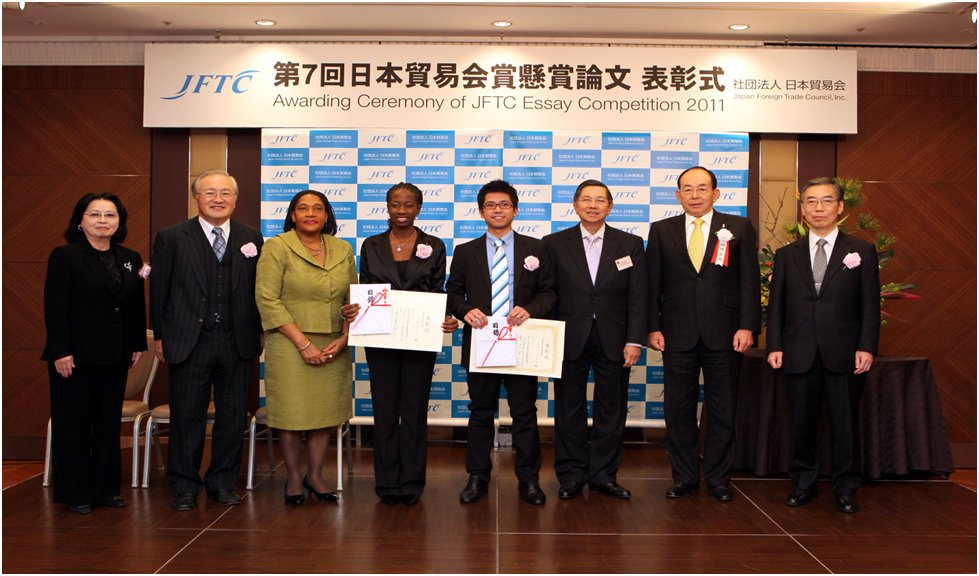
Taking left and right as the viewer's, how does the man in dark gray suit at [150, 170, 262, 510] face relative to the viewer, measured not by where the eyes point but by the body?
facing the viewer

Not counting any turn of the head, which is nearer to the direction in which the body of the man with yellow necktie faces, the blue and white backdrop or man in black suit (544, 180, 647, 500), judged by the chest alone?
the man in black suit

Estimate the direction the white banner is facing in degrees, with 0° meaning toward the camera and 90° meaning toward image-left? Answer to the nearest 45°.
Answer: approximately 0°

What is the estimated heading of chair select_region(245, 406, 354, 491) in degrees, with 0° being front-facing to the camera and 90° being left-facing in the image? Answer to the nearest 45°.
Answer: approximately 0°

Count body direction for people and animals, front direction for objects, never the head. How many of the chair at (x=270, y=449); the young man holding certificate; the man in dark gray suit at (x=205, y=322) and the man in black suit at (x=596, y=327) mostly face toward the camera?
4

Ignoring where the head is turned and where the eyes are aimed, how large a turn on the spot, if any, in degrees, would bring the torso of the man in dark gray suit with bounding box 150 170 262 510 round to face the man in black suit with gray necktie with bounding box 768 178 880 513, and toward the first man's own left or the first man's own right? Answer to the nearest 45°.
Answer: approximately 90° to the first man's own left

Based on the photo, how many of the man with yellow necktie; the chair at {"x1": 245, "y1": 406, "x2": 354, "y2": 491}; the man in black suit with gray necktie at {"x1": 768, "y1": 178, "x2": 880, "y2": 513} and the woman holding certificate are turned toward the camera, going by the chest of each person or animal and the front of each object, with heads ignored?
4

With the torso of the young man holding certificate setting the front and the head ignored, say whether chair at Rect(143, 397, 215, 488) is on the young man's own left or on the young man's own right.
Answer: on the young man's own right

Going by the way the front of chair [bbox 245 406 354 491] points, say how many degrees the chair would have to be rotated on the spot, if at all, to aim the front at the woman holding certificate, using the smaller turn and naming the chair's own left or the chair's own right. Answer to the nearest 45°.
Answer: approximately 45° to the chair's own left
